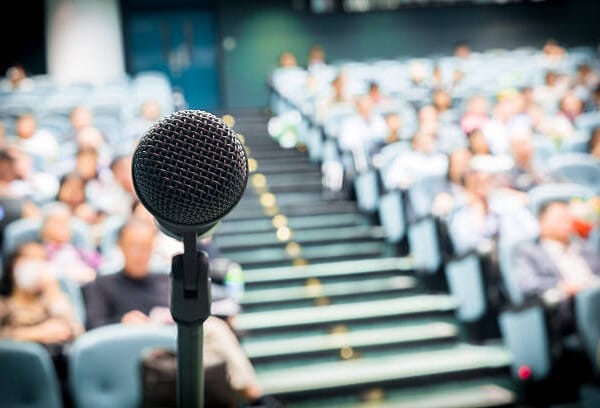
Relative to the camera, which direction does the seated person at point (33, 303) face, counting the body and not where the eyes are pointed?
toward the camera

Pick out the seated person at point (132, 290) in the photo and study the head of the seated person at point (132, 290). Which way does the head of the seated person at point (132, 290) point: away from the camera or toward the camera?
toward the camera

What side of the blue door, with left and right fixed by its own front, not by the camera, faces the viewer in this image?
front

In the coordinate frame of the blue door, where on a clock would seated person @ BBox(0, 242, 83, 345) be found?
The seated person is roughly at 12 o'clock from the blue door.

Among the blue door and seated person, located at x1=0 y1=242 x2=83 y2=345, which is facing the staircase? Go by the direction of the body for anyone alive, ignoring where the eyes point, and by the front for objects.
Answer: the blue door

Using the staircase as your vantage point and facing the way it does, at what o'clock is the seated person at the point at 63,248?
The seated person is roughly at 2 o'clock from the staircase.

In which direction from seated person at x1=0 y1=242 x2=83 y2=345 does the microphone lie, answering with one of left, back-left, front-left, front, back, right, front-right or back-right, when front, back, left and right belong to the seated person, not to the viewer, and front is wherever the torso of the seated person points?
front

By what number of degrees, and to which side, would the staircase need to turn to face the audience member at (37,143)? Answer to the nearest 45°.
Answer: approximately 135° to its right

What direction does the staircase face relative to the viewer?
toward the camera

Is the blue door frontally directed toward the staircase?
yes

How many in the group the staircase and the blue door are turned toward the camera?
2

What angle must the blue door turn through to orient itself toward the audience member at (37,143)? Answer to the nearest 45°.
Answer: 0° — it already faces them

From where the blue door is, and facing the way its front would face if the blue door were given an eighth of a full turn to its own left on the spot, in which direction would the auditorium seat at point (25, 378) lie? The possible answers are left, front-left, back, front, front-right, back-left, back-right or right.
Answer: front-right

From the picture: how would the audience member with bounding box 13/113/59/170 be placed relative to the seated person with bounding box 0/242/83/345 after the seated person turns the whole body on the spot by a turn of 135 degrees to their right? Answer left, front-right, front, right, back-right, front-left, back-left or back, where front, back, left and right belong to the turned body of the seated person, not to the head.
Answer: front-right
